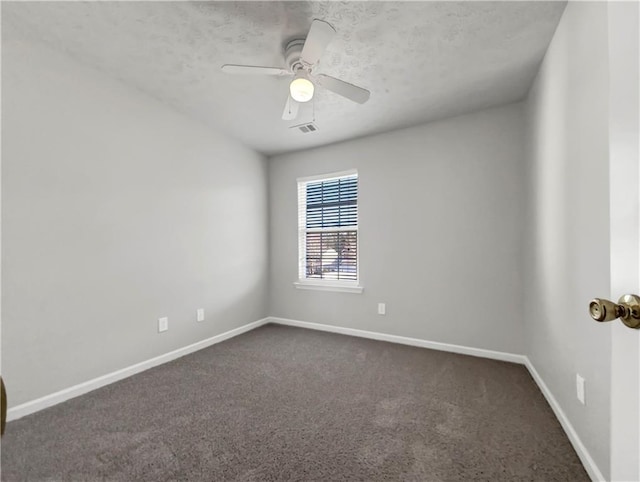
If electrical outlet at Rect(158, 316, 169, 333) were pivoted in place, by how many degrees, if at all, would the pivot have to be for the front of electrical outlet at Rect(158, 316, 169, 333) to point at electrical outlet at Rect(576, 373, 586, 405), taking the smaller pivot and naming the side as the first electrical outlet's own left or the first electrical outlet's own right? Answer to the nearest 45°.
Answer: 0° — it already faces it

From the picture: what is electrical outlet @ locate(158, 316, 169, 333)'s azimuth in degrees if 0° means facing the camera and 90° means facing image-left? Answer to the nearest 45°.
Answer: approximately 315°

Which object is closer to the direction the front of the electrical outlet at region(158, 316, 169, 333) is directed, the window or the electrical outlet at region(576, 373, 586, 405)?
the electrical outlet
